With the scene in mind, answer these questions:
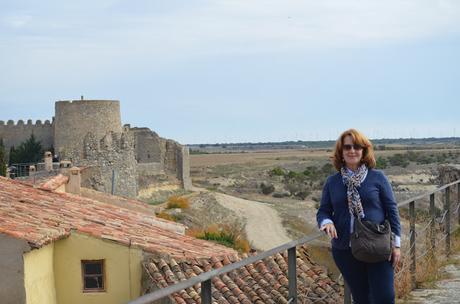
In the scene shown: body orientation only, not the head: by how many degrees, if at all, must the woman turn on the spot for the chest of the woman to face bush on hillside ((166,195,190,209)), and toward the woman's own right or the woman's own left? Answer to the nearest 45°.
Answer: approximately 180°

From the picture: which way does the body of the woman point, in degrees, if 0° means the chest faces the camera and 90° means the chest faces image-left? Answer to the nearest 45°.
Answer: approximately 0°
